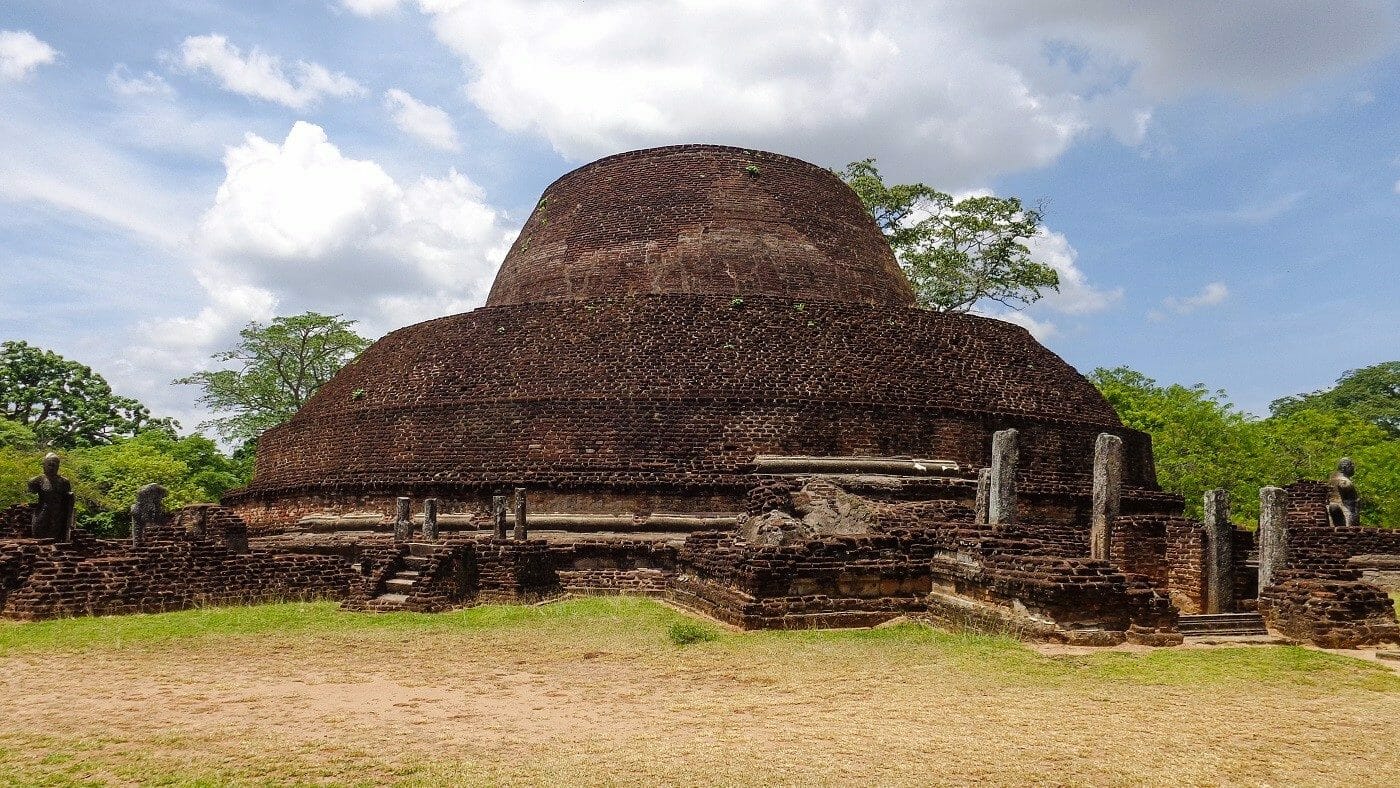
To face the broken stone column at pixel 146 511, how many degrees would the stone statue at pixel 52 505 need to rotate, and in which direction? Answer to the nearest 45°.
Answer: approximately 135° to its left

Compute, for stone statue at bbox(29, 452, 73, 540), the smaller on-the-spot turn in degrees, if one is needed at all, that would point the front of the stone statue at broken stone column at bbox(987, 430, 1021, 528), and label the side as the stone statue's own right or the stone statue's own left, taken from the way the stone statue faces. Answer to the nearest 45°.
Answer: approximately 45° to the stone statue's own left

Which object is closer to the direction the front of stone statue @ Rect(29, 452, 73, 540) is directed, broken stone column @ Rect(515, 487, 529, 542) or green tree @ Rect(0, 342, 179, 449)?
the broken stone column

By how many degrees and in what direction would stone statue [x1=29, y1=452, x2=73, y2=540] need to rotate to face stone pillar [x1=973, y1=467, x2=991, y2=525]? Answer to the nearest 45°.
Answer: approximately 45° to its left

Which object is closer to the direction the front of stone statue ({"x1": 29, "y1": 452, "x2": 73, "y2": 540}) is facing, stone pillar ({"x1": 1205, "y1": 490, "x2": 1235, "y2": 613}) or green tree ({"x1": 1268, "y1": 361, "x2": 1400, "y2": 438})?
the stone pillar

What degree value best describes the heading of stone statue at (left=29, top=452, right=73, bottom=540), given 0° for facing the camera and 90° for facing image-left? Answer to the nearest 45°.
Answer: approximately 0°

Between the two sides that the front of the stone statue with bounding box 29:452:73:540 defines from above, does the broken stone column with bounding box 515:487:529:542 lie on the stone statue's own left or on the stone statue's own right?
on the stone statue's own left

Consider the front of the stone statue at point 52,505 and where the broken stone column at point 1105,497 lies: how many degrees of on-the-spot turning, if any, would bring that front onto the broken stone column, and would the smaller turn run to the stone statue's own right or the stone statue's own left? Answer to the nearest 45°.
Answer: approximately 45° to the stone statue's own left

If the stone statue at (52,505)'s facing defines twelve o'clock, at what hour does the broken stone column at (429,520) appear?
The broken stone column is roughly at 9 o'clock from the stone statue.

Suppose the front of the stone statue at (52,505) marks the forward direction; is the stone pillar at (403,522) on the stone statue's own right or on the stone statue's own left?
on the stone statue's own left

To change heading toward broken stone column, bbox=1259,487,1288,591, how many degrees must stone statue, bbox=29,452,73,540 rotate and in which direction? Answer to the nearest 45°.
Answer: approximately 45° to its left

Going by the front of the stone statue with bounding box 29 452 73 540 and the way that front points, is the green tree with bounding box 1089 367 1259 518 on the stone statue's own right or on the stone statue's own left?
on the stone statue's own left

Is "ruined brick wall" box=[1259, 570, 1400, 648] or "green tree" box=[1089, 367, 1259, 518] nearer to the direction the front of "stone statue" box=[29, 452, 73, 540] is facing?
the ruined brick wall

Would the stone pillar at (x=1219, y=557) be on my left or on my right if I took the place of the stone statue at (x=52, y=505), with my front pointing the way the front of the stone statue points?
on my left
